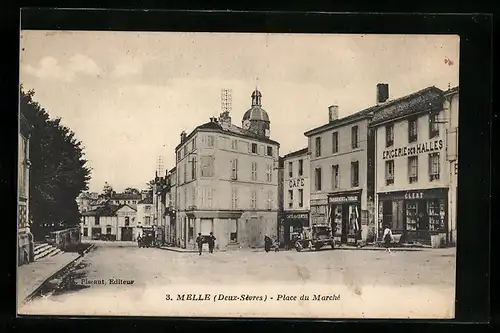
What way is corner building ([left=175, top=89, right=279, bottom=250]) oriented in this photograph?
toward the camera

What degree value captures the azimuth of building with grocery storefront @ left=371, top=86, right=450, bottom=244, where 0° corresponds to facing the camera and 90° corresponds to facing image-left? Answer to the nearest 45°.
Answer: approximately 45°

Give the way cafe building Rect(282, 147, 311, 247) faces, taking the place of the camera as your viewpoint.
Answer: facing the viewer and to the left of the viewer

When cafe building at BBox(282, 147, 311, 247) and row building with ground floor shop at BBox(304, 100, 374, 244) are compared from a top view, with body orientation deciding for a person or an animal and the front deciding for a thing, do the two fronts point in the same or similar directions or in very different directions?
same or similar directions

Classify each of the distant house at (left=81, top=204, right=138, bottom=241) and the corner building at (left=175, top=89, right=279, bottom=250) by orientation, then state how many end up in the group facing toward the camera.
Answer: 2

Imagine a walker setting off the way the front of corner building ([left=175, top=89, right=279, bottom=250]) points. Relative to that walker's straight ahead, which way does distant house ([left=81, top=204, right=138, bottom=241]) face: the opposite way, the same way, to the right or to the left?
the same way

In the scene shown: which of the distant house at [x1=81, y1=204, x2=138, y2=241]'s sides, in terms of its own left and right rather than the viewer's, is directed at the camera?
front

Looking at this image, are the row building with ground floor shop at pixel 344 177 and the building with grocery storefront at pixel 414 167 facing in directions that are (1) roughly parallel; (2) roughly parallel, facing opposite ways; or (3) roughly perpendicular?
roughly parallel

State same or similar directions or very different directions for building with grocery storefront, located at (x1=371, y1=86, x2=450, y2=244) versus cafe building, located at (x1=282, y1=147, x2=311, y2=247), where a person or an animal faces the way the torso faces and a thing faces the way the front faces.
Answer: same or similar directions
